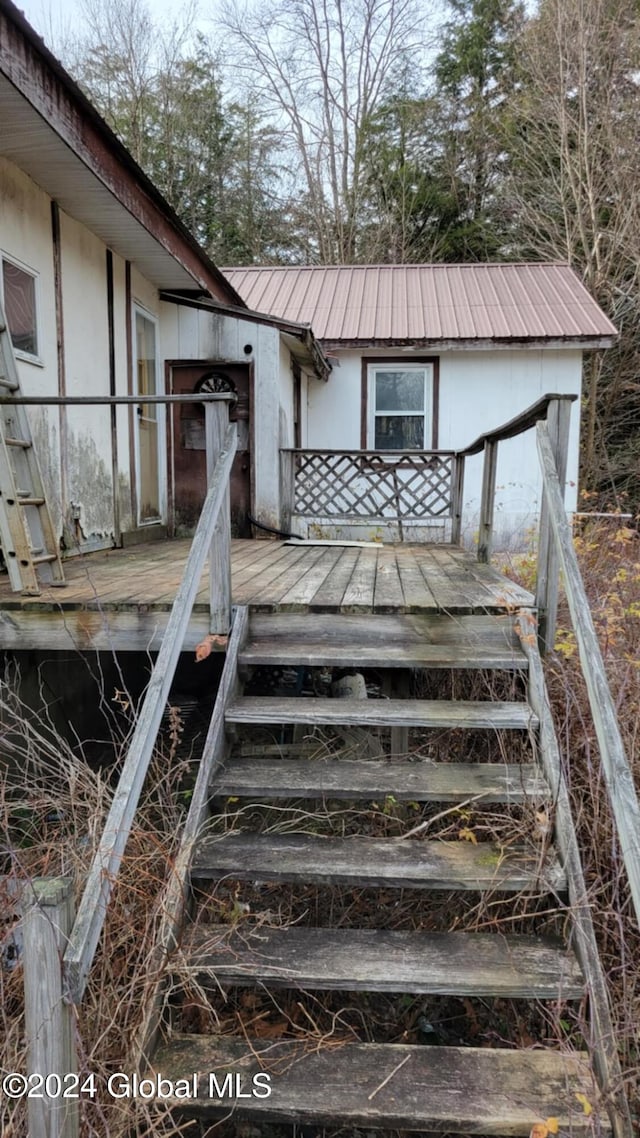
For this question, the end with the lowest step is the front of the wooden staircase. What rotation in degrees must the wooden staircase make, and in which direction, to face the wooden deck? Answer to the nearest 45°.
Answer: approximately 135° to its right

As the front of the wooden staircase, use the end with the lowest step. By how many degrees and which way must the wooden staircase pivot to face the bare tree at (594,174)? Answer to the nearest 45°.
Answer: approximately 180°

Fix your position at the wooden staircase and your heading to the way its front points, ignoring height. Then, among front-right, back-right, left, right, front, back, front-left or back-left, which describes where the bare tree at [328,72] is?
back

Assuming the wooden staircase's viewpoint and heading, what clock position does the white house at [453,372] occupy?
The white house is roughly at 6 o'clock from the wooden staircase.

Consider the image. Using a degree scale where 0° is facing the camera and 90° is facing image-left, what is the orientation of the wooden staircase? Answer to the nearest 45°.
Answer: approximately 0°

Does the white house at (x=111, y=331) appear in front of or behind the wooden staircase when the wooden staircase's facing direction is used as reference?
behind
